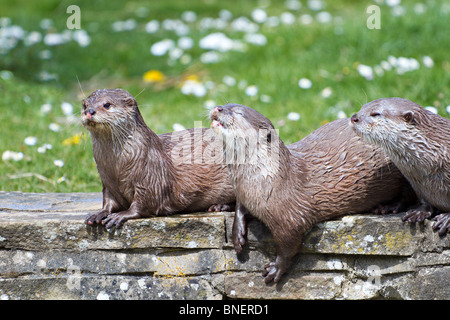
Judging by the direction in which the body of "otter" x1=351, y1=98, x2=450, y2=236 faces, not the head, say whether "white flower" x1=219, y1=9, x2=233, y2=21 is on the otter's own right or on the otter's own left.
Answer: on the otter's own right

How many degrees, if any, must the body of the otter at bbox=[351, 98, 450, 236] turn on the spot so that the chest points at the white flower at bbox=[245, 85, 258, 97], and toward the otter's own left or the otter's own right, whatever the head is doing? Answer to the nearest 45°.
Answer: approximately 45° to the otter's own right

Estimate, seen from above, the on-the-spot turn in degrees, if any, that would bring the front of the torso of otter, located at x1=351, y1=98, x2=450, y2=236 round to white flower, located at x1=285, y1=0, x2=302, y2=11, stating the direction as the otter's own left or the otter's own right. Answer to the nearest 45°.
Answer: approximately 90° to the otter's own right

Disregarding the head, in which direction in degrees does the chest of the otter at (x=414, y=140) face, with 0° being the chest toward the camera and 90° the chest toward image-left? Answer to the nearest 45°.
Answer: approximately 90°

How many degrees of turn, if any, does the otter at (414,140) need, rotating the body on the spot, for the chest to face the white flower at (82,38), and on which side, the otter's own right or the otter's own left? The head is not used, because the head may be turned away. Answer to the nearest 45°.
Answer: approximately 45° to the otter's own right

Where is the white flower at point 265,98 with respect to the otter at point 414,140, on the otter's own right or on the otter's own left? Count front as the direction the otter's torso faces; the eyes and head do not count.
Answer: on the otter's own right

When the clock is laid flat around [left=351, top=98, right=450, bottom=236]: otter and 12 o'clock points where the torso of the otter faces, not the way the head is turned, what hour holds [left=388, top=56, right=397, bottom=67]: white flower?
The white flower is roughly at 3 o'clock from the otter.

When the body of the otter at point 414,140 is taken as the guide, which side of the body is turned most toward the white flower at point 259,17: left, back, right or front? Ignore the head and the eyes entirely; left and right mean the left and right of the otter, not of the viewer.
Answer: right

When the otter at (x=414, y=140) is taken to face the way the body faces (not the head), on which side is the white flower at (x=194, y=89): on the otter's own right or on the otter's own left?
on the otter's own right
